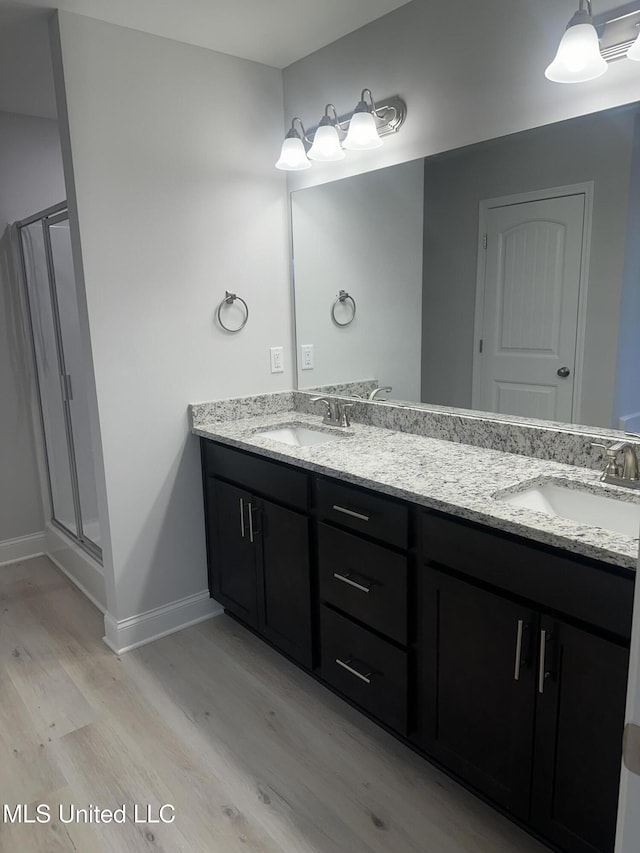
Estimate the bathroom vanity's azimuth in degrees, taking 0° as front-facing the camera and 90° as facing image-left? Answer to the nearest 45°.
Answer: approximately 45°

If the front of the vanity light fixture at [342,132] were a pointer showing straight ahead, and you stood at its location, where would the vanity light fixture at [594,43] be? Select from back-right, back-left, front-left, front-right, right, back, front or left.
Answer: left

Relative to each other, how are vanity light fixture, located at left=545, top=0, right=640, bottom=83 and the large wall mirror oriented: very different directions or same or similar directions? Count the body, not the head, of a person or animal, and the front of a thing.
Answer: same or similar directions

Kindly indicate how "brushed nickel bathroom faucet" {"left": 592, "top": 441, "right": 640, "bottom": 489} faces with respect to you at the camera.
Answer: facing the viewer and to the left of the viewer

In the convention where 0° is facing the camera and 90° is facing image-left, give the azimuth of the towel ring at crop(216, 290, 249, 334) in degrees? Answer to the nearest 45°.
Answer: approximately 315°

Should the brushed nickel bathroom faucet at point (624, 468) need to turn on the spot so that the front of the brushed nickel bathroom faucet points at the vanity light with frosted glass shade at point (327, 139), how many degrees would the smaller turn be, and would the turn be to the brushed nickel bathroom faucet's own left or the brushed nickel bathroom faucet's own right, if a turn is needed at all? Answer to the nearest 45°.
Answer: approximately 45° to the brushed nickel bathroom faucet's own right

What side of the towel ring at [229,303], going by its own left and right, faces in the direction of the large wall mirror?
front

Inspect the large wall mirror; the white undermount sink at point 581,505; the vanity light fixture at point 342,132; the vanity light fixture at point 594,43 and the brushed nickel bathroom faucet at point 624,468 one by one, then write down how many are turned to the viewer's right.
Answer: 0

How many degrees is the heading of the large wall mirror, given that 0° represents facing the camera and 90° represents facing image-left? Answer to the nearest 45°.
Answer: approximately 45°

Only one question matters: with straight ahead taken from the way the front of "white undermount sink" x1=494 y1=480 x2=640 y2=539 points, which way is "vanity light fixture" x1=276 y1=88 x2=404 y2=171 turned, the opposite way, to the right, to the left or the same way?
the same way

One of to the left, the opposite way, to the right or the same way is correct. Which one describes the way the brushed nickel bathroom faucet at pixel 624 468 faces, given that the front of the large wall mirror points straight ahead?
the same way
